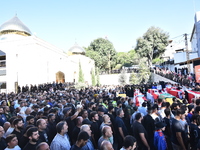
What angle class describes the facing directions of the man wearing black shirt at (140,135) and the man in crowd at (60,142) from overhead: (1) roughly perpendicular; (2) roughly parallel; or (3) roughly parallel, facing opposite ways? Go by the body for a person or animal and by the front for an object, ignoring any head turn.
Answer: roughly parallel

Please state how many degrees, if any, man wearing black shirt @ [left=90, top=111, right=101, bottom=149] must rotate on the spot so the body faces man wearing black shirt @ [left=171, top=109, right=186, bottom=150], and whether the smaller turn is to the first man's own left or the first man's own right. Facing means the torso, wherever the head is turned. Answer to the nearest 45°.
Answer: approximately 45° to the first man's own left

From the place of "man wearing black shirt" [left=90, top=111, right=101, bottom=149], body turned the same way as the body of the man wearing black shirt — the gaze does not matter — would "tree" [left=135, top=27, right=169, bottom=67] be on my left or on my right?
on my left

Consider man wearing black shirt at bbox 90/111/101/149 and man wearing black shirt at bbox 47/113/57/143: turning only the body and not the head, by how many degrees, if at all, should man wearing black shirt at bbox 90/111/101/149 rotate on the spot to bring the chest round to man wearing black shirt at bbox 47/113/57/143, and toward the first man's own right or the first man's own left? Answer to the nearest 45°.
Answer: approximately 135° to the first man's own right

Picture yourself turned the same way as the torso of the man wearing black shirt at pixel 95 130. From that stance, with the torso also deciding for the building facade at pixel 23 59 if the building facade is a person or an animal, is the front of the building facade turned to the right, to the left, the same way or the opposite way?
the same way

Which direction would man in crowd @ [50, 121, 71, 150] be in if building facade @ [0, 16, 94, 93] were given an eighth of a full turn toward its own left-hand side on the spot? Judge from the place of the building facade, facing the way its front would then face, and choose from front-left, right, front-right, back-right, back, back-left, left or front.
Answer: right

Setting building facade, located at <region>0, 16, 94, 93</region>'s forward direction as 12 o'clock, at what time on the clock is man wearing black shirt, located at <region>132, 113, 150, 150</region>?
The man wearing black shirt is roughly at 1 o'clock from the building facade.

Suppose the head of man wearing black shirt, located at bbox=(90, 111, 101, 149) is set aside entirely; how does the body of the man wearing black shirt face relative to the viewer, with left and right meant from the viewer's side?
facing the viewer and to the right of the viewer
